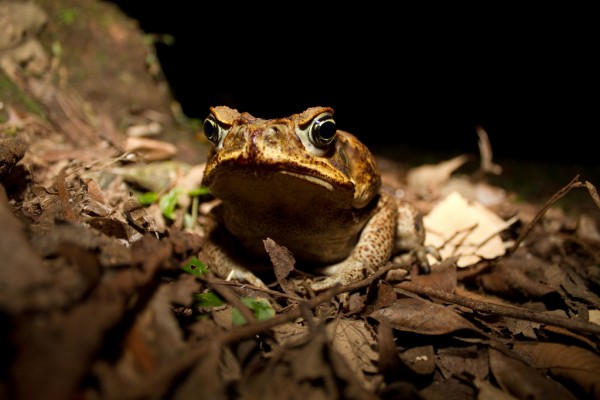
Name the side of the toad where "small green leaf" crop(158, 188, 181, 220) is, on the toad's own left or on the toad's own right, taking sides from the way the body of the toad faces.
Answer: on the toad's own right

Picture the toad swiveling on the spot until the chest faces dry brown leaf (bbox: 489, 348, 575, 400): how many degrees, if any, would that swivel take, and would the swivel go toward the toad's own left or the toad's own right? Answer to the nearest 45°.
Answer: approximately 90° to the toad's own left

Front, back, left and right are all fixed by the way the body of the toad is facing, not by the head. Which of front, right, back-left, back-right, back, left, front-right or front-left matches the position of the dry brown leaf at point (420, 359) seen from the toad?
left

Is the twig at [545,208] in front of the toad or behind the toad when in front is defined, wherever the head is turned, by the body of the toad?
behind

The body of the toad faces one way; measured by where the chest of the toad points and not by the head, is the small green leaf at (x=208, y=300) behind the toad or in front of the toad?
in front

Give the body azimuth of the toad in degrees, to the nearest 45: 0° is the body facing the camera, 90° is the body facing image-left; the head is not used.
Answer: approximately 45°

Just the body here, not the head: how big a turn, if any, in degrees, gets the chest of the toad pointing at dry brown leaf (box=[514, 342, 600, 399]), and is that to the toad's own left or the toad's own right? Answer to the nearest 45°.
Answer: approximately 90° to the toad's own left

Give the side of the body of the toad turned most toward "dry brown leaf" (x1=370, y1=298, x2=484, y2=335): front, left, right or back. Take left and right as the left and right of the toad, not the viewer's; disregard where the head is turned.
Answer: left
